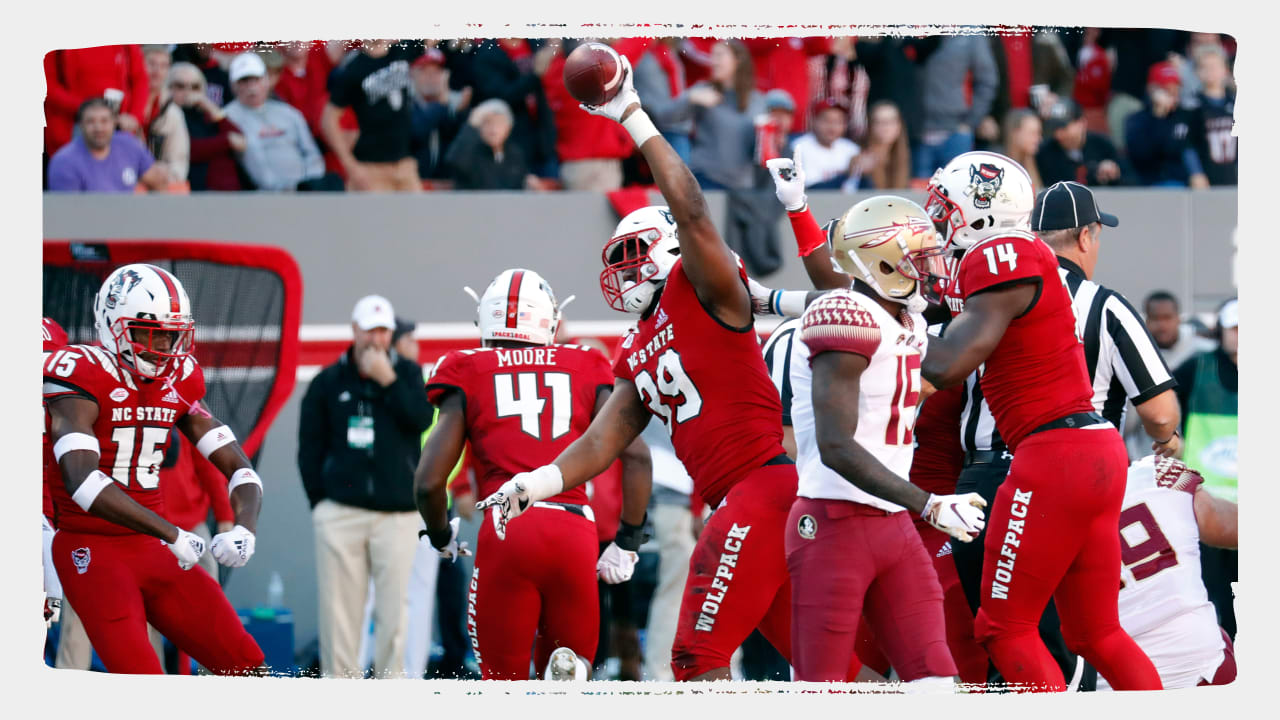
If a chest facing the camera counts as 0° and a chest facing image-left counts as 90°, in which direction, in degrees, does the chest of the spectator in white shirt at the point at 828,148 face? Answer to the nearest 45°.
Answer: approximately 0°

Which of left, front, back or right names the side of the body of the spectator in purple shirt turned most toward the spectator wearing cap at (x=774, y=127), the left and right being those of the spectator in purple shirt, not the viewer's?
left

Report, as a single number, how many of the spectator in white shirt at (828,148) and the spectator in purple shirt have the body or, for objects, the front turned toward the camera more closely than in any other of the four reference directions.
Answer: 2

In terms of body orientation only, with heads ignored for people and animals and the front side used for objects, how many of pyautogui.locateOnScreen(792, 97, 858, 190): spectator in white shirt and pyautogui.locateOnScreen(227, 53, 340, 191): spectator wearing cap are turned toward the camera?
2

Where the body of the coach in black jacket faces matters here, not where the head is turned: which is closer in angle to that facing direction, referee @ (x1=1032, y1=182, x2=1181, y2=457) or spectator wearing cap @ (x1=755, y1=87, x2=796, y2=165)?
the referee

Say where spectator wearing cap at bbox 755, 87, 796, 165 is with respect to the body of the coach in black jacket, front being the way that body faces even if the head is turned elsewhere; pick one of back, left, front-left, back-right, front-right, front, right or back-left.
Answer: back
